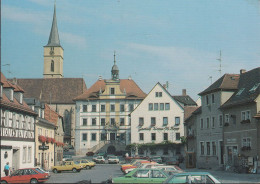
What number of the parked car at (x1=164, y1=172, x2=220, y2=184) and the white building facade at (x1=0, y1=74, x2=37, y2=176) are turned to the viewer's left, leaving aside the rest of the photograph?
1

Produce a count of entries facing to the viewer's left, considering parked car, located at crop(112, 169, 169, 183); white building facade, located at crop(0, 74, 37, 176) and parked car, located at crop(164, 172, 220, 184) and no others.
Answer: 2

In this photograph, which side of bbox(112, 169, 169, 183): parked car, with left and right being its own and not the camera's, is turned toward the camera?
left

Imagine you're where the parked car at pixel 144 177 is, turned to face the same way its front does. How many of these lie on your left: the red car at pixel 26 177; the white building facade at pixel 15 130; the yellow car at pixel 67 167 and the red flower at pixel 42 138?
0

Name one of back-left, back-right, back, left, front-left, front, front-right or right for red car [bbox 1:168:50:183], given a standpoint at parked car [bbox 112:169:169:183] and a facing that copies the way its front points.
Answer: front-right

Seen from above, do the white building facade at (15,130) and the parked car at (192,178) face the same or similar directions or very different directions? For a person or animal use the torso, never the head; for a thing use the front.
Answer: very different directions

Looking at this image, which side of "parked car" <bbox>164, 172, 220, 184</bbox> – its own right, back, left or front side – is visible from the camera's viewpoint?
left

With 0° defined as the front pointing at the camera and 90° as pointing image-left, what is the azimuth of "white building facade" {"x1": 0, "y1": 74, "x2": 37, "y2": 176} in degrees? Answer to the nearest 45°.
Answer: approximately 315°

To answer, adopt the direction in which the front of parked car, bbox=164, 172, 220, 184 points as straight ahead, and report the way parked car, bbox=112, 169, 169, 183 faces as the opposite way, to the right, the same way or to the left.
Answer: the same way
